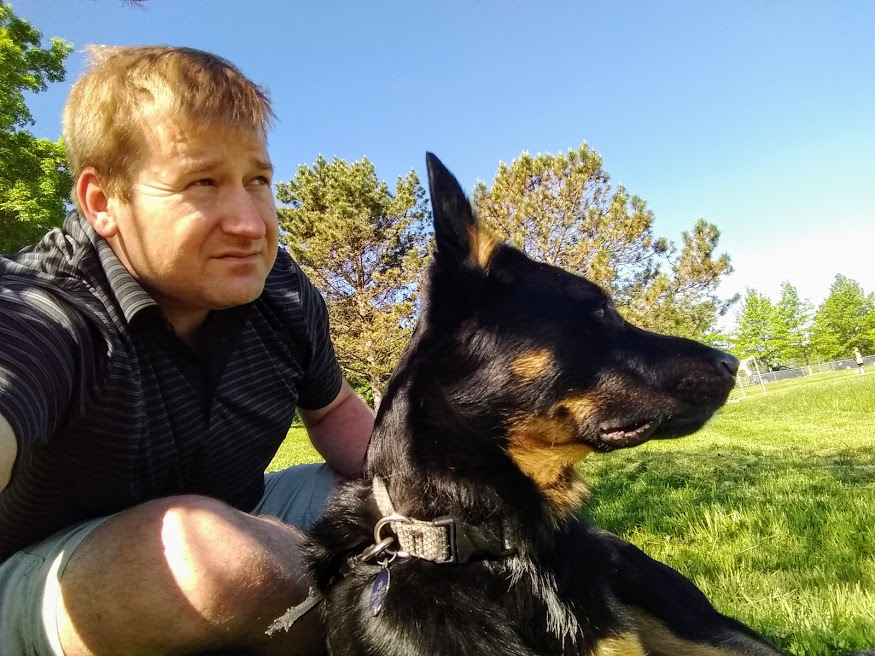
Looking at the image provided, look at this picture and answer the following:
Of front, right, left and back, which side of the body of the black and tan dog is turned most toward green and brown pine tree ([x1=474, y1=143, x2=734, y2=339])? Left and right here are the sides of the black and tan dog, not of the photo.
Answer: left

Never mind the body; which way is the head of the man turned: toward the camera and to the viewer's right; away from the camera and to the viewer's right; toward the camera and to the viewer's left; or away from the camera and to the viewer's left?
toward the camera and to the viewer's right

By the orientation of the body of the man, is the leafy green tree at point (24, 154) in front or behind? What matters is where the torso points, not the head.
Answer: behind

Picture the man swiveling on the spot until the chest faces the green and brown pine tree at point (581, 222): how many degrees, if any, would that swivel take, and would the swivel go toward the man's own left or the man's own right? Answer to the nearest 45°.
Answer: approximately 90° to the man's own left

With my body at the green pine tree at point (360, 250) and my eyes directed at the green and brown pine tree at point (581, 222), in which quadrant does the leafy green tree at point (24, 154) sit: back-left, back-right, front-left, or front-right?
back-right

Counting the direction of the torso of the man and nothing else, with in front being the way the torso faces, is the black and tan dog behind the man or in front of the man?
in front

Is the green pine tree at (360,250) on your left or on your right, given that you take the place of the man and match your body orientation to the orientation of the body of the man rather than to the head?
on your left

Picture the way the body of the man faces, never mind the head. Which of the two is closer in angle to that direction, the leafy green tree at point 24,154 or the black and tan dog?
the black and tan dog

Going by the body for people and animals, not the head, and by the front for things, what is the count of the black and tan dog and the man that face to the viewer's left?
0

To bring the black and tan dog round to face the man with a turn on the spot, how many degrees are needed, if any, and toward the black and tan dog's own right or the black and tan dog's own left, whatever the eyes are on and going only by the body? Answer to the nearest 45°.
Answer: approximately 180°

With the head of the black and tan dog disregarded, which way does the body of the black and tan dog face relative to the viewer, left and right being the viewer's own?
facing to the right of the viewer
